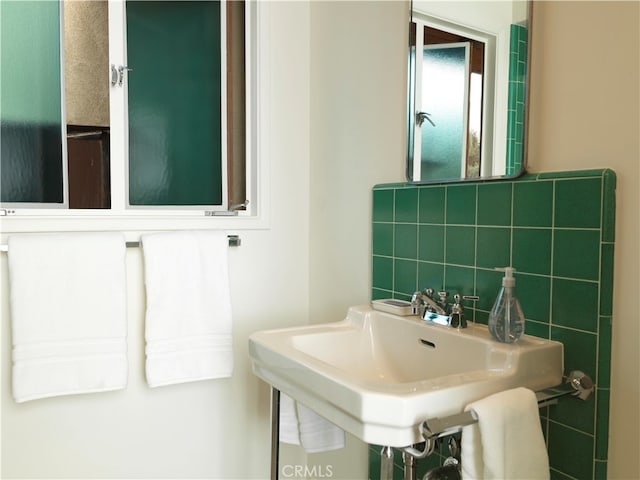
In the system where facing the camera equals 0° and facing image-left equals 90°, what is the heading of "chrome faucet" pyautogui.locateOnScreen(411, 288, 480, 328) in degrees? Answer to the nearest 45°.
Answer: approximately 45°

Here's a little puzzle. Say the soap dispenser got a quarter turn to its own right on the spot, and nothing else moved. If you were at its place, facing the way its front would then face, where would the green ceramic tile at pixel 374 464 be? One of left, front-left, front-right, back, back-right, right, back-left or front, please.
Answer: front-left

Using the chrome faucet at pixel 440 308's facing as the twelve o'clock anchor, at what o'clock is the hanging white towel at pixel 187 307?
The hanging white towel is roughly at 2 o'clock from the chrome faucet.
